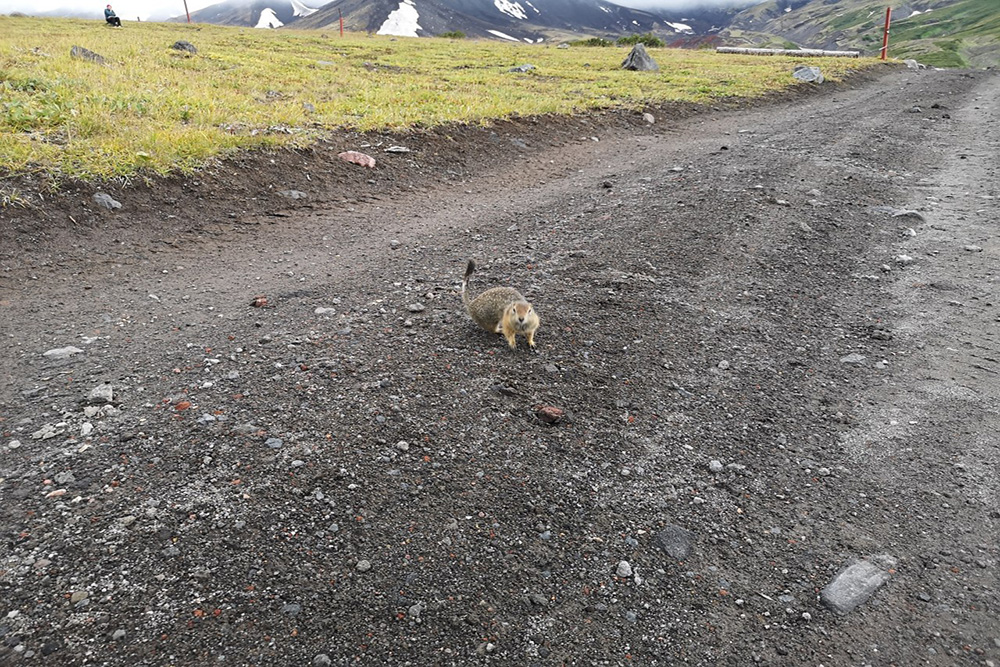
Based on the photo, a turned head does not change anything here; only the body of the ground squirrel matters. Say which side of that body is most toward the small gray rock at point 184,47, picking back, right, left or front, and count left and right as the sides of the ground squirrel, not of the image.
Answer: back

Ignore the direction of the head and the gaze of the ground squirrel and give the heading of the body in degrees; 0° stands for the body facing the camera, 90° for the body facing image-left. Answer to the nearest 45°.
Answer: approximately 315°
